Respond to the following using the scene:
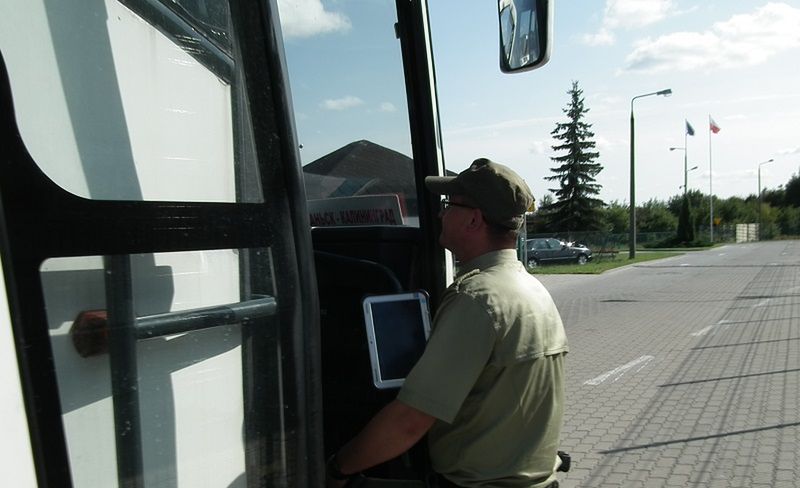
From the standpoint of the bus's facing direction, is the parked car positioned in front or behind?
in front

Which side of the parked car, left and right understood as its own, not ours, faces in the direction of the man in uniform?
right

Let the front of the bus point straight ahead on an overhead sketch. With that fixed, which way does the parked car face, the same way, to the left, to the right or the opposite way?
to the right

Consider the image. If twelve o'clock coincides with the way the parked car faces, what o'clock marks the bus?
The bus is roughly at 3 o'clock from the parked car.

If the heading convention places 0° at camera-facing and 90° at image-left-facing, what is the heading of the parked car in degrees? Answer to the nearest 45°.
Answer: approximately 270°

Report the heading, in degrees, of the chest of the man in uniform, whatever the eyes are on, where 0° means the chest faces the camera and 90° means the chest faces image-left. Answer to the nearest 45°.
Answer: approximately 135°

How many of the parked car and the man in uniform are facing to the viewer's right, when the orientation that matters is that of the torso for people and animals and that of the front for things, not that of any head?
1

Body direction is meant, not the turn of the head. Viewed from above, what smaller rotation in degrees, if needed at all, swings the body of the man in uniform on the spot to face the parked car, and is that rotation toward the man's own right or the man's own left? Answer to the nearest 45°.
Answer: approximately 45° to the man's own right

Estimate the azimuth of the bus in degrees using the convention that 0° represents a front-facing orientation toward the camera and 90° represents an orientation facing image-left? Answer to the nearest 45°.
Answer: approximately 225°

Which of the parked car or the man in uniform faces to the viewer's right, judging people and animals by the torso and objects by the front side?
the parked car
